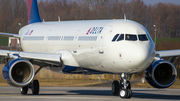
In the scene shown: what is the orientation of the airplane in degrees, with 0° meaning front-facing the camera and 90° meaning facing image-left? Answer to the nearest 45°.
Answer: approximately 315°
